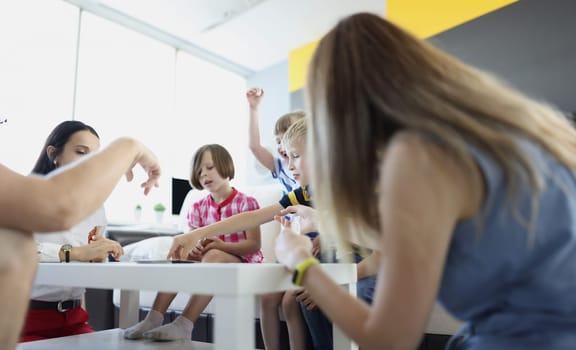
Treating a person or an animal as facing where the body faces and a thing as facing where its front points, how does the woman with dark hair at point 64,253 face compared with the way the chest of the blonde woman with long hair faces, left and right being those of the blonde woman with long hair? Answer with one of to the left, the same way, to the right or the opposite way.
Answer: the opposite way

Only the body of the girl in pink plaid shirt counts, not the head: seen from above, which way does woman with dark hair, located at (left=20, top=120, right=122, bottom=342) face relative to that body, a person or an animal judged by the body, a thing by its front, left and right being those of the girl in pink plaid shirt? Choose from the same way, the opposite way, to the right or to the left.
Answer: to the left

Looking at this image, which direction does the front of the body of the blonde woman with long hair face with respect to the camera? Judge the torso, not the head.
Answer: to the viewer's left

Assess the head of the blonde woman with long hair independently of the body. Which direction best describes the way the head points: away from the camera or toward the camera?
away from the camera
